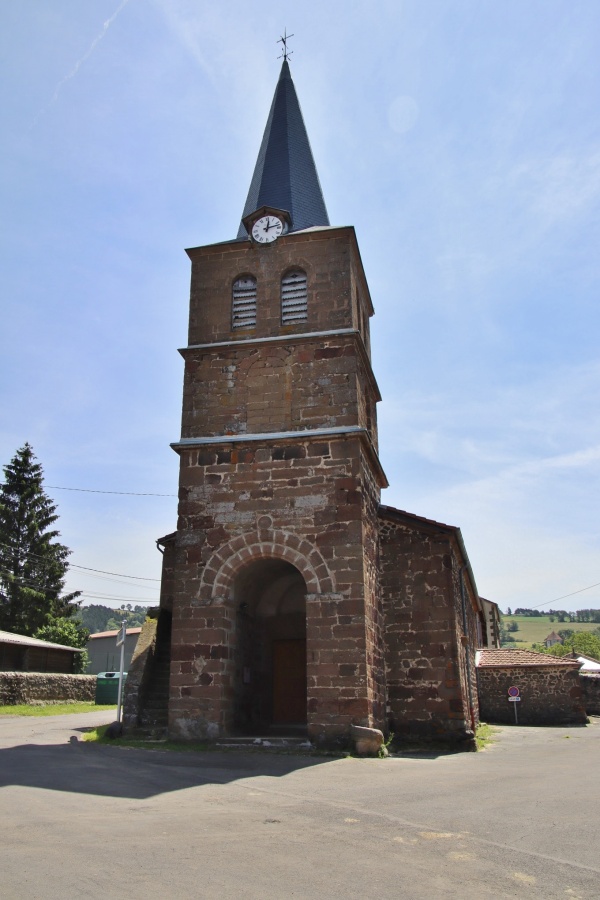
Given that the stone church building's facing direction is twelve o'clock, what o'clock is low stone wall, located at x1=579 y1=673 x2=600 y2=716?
The low stone wall is roughly at 7 o'clock from the stone church building.

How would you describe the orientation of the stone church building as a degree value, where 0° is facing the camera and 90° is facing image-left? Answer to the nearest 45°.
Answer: approximately 0°

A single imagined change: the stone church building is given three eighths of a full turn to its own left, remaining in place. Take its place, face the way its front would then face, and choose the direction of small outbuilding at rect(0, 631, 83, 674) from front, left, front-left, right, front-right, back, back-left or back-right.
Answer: left

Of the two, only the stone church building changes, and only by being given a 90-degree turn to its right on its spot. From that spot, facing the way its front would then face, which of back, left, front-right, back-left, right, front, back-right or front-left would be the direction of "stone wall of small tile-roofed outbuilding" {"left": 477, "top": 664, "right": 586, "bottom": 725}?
back-right

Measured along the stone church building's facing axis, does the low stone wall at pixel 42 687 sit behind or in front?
behind

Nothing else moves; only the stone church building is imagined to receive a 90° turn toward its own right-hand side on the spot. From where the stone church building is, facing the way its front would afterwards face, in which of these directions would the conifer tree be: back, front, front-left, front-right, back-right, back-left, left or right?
front-right

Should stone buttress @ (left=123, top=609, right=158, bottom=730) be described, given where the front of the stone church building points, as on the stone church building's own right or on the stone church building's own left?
on the stone church building's own right
